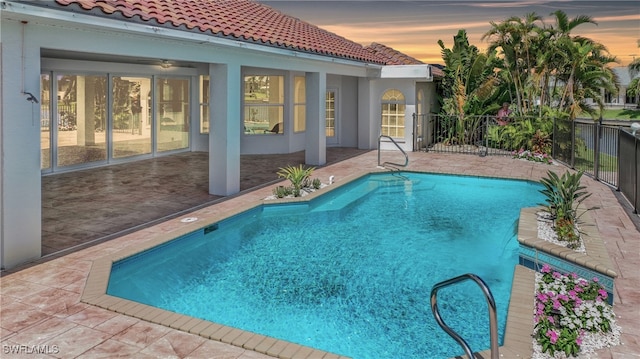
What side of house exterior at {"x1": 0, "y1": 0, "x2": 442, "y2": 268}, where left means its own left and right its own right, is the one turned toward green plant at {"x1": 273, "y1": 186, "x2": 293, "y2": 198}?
front

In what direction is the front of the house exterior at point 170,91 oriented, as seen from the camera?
facing the viewer and to the right of the viewer

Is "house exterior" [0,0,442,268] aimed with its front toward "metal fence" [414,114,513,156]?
no

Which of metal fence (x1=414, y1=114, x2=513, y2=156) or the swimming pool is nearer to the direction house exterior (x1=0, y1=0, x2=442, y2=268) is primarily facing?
the swimming pool

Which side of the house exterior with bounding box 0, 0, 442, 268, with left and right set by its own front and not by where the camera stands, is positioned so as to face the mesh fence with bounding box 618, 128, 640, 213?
front

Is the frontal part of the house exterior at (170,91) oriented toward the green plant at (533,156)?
no

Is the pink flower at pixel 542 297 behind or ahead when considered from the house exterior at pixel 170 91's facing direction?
ahead

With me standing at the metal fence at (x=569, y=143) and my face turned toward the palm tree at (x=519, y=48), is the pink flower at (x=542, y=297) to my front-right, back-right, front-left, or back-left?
back-left
